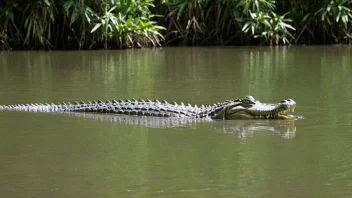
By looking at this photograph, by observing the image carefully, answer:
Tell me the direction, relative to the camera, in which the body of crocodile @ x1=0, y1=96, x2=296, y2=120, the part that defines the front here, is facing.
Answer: to the viewer's right

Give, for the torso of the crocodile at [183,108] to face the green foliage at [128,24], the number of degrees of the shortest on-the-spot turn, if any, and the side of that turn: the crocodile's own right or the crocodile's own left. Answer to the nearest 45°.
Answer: approximately 90° to the crocodile's own left
